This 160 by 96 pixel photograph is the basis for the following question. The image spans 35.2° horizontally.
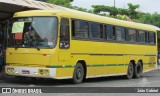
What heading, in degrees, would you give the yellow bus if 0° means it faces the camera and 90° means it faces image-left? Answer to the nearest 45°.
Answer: approximately 45°
